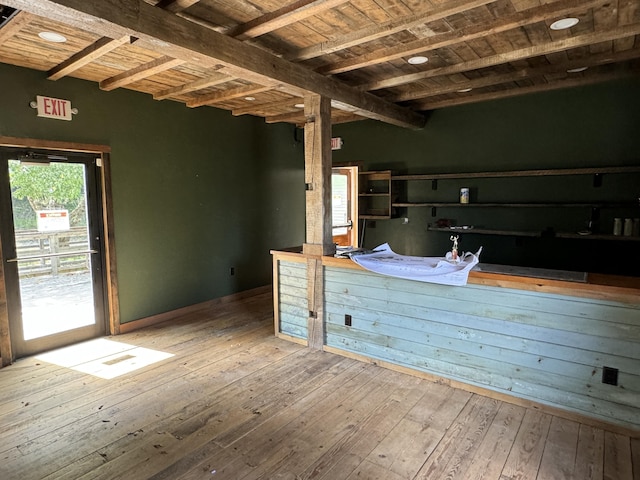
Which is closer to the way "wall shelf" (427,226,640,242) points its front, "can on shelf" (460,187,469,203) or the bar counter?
the bar counter

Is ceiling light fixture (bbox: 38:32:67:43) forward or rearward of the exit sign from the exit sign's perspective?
forward

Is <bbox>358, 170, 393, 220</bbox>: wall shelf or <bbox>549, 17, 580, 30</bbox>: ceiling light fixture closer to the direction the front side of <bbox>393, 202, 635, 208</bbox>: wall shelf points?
the ceiling light fixture

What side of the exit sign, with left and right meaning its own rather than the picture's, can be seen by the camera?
front

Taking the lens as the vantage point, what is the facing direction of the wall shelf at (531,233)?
facing the viewer

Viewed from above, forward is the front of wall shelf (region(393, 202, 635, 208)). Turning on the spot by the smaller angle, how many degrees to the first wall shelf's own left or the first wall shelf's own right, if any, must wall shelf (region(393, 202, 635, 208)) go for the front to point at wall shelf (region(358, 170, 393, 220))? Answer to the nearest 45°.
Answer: approximately 90° to the first wall shelf's own right

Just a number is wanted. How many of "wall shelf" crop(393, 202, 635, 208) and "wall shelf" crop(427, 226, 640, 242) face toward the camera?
2

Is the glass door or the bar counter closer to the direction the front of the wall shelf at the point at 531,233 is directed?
the bar counter

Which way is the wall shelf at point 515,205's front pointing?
toward the camera

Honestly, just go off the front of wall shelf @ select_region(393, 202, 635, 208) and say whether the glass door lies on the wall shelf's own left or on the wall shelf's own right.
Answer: on the wall shelf's own right

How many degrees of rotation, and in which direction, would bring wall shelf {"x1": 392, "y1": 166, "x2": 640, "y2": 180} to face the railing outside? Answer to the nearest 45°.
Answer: approximately 45° to its right
